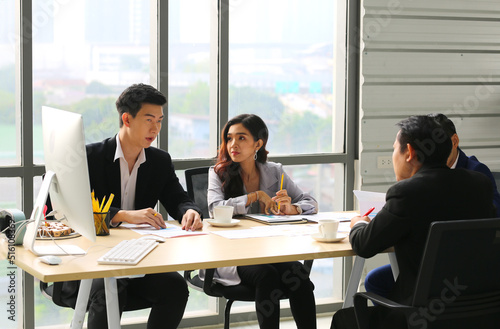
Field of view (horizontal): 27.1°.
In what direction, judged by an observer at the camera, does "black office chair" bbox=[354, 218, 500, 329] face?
facing away from the viewer and to the left of the viewer

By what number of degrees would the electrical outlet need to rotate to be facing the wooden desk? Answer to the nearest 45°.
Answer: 0° — it already faces it

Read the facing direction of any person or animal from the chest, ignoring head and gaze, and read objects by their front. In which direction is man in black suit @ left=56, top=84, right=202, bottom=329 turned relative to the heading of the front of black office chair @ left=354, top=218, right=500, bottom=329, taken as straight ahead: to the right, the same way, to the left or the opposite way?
the opposite way

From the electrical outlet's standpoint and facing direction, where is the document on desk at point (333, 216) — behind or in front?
in front

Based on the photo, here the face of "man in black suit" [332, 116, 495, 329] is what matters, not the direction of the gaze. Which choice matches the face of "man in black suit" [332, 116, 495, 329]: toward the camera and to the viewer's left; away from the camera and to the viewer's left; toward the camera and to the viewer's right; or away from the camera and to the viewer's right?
away from the camera and to the viewer's left

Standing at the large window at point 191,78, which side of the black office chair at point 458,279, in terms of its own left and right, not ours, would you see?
front

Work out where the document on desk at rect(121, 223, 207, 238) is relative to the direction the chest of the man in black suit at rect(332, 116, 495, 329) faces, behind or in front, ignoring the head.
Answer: in front

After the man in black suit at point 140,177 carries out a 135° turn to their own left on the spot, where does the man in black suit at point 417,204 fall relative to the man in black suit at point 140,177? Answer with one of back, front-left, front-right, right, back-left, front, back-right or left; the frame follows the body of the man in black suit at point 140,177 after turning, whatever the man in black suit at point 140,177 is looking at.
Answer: back-right

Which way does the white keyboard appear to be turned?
to the viewer's right

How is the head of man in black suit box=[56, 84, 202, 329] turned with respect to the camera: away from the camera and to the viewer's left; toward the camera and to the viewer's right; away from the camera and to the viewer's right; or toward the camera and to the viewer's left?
toward the camera and to the viewer's right

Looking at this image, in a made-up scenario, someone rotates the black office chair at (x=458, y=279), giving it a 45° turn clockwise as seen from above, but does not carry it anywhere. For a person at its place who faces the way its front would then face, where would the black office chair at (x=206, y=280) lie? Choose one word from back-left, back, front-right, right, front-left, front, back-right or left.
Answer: front-left
